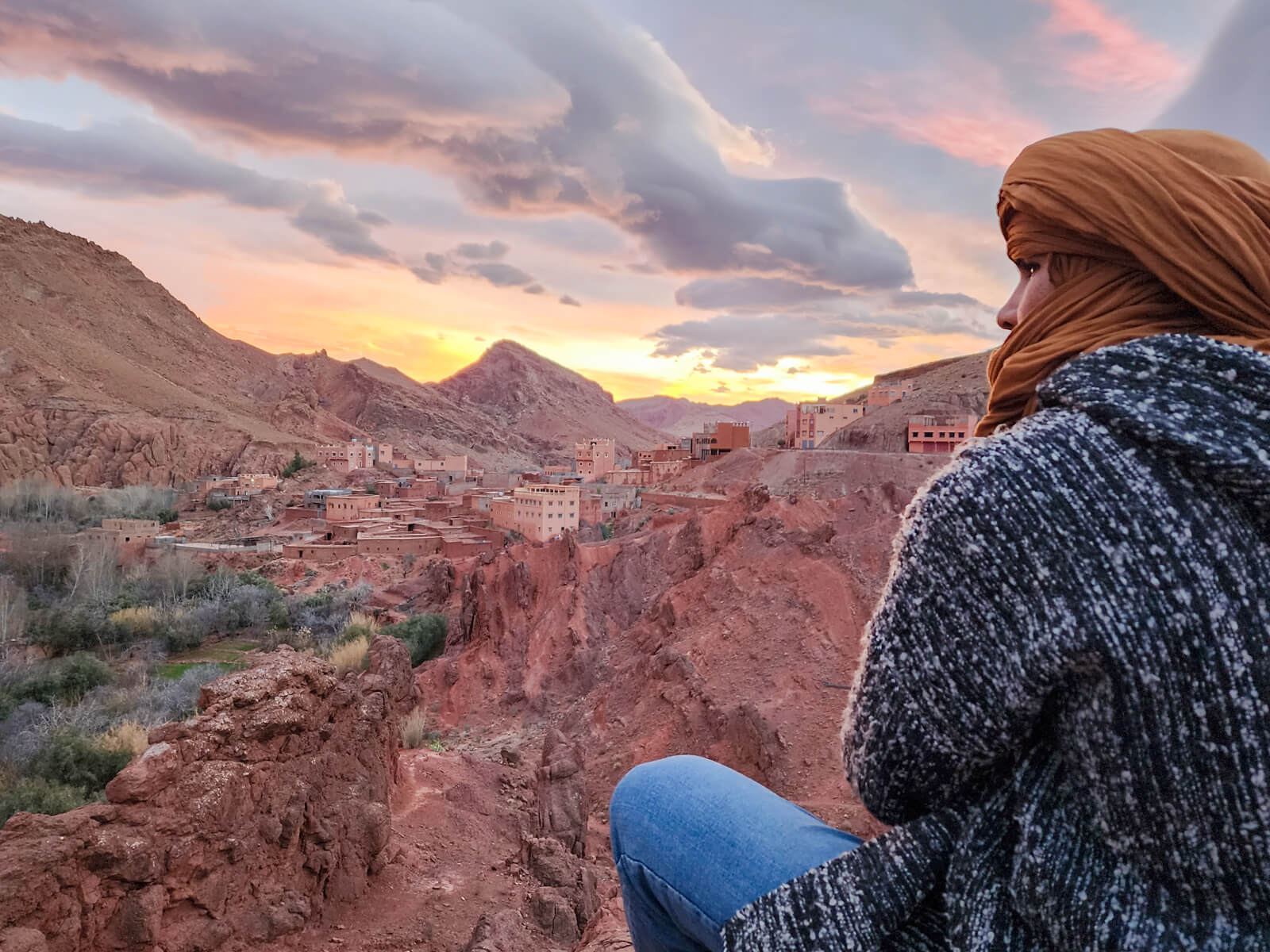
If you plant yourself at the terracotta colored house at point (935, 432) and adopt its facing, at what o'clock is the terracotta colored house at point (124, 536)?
the terracotta colored house at point (124, 536) is roughly at 2 o'clock from the terracotta colored house at point (935, 432).

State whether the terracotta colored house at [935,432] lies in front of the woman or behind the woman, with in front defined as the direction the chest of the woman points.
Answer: in front

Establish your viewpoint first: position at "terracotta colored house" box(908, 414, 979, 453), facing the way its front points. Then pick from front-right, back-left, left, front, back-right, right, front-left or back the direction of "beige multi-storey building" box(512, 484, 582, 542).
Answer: front-right

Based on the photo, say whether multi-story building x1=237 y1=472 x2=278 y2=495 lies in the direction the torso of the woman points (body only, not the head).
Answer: yes

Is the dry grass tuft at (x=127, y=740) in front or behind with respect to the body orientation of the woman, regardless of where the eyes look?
in front

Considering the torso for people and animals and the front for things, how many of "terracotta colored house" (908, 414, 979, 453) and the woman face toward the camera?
1

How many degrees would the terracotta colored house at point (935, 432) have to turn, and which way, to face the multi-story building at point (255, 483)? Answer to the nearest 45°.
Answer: approximately 90° to its right

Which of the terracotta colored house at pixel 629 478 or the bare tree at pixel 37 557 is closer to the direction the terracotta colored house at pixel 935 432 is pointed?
the bare tree

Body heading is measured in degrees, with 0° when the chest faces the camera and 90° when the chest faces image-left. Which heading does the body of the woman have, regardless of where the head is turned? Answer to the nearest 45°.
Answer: approximately 135°

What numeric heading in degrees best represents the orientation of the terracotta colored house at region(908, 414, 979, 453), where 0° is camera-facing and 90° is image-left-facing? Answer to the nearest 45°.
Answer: approximately 0°

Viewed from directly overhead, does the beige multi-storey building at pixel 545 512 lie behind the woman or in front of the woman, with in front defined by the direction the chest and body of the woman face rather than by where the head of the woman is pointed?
in front

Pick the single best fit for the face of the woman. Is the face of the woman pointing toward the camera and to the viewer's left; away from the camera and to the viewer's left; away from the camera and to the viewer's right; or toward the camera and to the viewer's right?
away from the camera and to the viewer's left
